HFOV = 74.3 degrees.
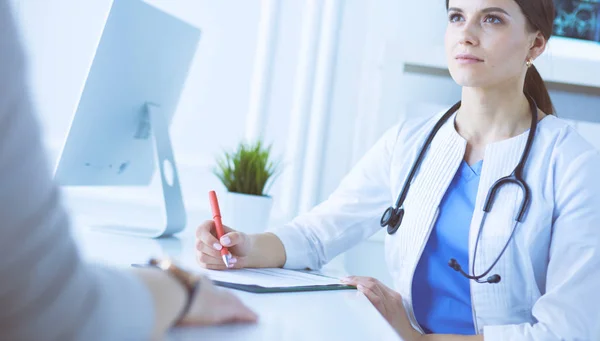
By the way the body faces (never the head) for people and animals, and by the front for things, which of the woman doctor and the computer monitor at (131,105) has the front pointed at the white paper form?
the woman doctor

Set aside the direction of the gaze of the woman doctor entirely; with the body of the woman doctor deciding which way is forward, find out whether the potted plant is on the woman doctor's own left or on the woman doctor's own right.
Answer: on the woman doctor's own right

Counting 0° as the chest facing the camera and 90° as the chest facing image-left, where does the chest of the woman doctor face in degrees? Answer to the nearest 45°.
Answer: approximately 45°

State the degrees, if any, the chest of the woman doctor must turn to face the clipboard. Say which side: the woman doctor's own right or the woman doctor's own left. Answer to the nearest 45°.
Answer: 0° — they already face it

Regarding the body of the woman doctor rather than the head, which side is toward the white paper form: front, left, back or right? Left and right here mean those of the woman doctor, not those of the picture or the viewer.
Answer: front
